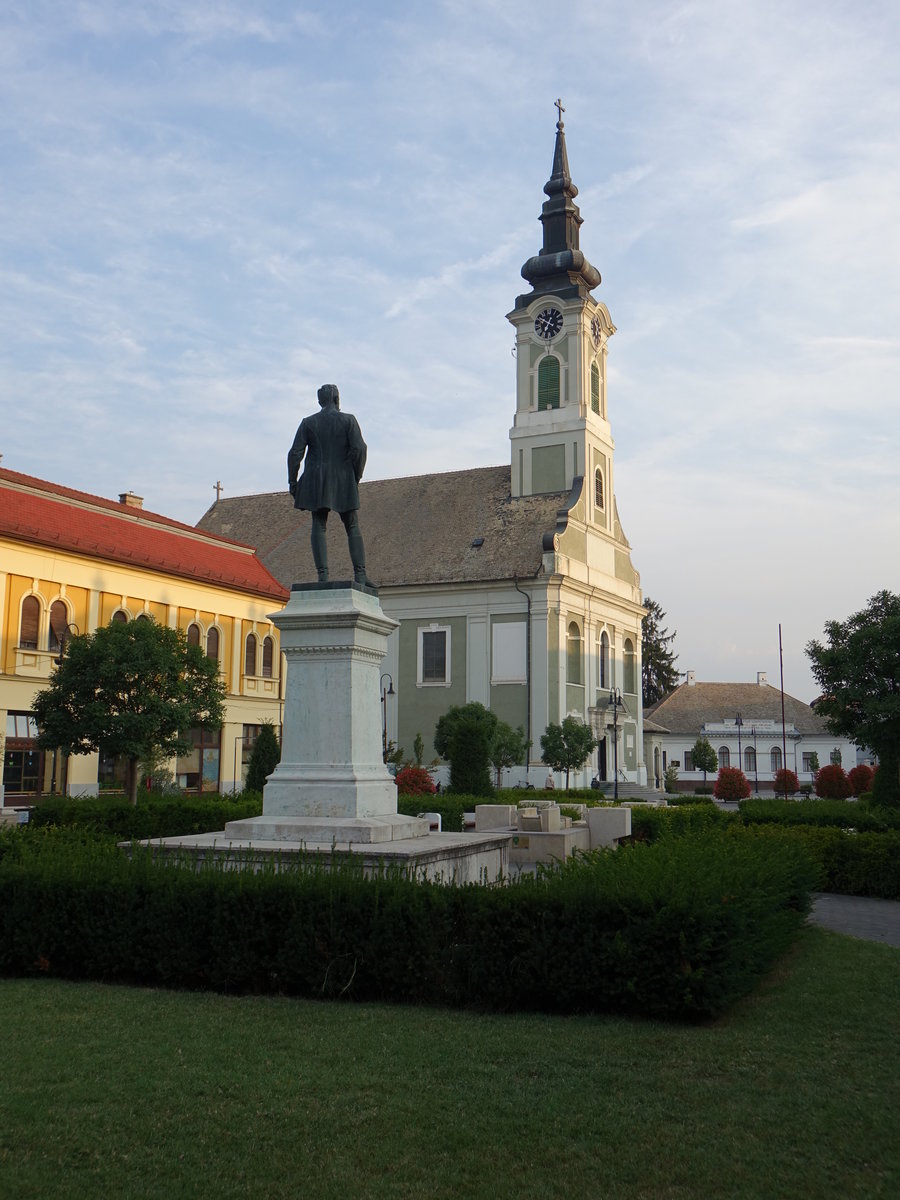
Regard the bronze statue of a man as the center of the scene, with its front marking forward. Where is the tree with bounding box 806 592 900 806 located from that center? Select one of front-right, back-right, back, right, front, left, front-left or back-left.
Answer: front-right

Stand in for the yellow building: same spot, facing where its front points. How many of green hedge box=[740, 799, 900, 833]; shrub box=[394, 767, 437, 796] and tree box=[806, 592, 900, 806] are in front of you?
3

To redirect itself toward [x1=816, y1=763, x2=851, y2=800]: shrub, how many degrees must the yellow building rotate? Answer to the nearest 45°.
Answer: approximately 45° to its left

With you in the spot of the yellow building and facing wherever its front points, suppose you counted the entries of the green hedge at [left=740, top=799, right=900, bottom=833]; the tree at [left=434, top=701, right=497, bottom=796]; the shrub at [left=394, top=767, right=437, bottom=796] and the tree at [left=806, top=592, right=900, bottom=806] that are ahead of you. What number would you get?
4

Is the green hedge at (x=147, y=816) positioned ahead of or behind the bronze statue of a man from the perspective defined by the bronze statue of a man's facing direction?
ahead

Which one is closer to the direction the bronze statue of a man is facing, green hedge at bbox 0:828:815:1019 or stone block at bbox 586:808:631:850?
the stone block

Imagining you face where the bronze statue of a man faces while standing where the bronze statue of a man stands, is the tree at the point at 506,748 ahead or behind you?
ahead

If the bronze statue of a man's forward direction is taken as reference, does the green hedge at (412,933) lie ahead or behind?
behind

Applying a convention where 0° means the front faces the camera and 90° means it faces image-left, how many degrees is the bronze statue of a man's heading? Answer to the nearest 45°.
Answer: approximately 180°

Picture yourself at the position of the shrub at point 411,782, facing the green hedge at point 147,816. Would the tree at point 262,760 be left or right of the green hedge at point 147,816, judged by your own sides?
right

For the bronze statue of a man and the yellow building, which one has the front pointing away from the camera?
the bronze statue of a man

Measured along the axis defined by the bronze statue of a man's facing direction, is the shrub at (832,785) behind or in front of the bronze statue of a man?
in front

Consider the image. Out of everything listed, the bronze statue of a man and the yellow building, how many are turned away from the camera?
1
